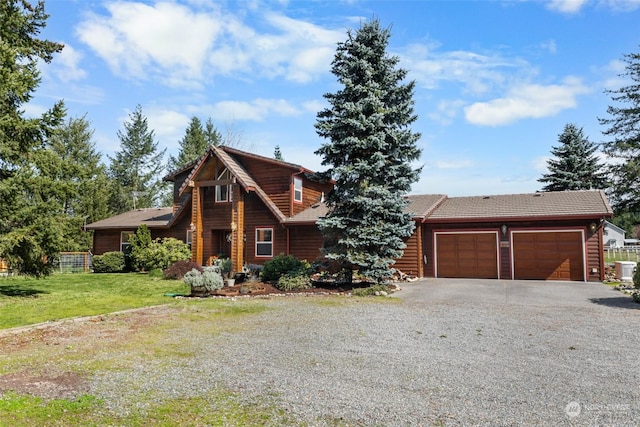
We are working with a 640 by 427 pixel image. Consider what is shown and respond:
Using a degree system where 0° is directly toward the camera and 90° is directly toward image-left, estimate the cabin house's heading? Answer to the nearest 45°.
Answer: approximately 0°

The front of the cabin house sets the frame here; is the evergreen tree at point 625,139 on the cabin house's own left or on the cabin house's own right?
on the cabin house's own left

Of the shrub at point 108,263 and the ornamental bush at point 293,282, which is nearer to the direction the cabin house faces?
the ornamental bush

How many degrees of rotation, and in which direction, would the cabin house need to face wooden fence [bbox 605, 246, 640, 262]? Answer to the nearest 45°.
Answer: approximately 135° to its left

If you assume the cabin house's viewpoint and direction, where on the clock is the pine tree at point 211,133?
The pine tree is roughly at 5 o'clock from the cabin house.

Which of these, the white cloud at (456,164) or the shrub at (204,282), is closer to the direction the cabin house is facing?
the shrub

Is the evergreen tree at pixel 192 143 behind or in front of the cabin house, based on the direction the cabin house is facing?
behind

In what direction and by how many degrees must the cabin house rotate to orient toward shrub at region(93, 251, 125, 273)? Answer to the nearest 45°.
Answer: approximately 90° to its right
